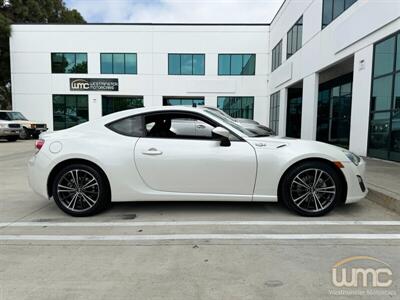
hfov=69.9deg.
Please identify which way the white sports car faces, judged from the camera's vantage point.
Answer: facing to the right of the viewer

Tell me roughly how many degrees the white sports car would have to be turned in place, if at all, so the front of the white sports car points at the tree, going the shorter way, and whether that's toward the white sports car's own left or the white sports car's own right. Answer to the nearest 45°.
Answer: approximately 135° to the white sports car's own left

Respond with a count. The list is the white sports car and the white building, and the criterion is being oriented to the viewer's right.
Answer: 1

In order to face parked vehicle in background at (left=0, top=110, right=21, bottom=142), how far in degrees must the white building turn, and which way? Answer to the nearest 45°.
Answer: approximately 45° to its right

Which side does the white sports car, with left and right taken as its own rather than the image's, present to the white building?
left

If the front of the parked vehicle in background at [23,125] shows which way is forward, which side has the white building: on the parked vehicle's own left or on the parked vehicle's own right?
on the parked vehicle's own left

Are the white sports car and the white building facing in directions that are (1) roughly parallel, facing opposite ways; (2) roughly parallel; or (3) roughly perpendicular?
roughly perpendicular

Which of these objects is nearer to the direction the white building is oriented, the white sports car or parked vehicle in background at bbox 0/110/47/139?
the white sports car

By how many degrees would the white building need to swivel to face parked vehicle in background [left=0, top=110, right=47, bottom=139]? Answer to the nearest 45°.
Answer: approximately 45° to its right

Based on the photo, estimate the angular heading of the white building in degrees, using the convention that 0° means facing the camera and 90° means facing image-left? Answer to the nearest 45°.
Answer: approximately 0°
